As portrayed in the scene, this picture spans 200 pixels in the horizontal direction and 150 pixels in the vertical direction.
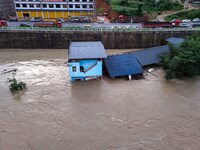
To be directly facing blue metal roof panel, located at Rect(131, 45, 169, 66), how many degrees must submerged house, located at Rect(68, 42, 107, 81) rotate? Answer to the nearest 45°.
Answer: approximately 135° to its left

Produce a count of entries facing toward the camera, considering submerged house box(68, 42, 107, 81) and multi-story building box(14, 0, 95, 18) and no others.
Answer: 2

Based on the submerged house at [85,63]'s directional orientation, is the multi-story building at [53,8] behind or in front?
behind

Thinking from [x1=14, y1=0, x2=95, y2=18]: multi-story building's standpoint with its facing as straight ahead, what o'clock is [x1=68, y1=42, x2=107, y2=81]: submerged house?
The submerged house is roughly at 12 o'clock from the multi-story building.

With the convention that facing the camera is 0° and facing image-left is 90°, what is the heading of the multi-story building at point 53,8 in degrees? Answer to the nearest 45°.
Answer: approximately 0°

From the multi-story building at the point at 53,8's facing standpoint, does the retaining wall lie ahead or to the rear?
ahead

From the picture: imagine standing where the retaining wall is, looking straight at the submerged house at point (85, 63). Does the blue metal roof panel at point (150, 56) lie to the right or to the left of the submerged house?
left

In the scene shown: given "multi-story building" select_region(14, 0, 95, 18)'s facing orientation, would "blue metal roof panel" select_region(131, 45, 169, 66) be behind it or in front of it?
in front

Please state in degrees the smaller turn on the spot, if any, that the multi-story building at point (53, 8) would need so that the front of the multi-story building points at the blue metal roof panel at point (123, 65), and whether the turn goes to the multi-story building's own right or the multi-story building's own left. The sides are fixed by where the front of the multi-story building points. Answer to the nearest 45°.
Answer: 0° — it already faces it

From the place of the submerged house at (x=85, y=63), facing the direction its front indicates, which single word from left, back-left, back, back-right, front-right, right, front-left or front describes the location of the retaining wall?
back
